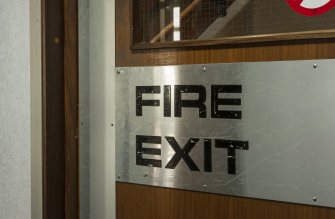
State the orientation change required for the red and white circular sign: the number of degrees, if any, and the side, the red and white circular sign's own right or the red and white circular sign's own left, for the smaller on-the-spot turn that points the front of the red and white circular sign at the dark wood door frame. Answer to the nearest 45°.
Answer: approximately 90° to the red and white circular sign's own right

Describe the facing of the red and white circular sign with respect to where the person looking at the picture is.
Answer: facing the viewer
